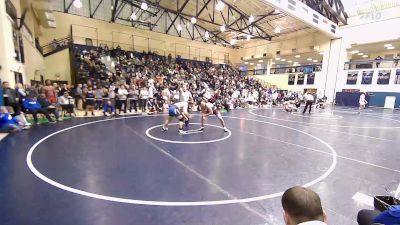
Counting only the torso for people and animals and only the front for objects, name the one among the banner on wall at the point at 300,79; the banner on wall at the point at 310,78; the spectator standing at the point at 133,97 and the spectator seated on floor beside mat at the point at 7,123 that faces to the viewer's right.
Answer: the spectator seated on floor beside mat

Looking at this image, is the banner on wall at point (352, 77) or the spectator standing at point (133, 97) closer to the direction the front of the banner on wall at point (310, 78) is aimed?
the spectator standing

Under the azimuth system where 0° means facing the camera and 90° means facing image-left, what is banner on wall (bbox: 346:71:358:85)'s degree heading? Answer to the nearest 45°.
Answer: approximately 0°
